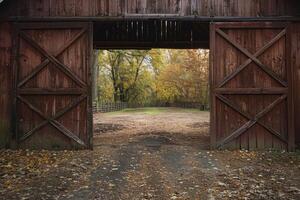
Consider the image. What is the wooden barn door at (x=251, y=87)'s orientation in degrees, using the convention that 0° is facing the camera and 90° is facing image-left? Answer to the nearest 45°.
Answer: approximately 0°

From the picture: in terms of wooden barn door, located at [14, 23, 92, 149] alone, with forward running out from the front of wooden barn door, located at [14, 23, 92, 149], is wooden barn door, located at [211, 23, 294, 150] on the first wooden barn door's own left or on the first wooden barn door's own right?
on the first wooden barn door's own left

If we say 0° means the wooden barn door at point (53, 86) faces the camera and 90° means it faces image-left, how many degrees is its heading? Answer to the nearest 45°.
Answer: approximately 0°

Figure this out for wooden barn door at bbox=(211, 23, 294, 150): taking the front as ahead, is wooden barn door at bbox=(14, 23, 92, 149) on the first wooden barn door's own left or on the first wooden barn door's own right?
on the first wooden barn door's own right

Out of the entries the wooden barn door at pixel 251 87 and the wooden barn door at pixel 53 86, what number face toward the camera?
2

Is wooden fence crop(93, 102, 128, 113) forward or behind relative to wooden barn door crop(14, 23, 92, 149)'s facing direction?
behind

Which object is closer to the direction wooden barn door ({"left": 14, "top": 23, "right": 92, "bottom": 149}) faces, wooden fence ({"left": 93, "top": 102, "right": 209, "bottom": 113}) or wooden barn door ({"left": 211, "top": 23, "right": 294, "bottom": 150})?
the wooden barn door

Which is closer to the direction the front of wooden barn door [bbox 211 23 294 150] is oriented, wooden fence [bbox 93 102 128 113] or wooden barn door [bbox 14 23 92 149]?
the wooden barn door

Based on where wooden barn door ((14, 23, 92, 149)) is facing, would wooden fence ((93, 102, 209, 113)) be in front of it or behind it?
behind
